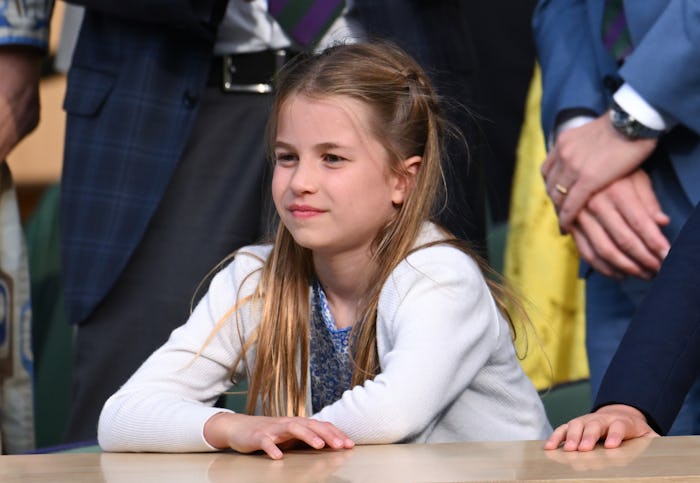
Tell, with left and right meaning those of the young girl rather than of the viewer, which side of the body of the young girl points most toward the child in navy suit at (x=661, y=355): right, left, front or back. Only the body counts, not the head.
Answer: left

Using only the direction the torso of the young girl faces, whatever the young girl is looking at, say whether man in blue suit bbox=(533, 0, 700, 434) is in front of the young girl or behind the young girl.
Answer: behind

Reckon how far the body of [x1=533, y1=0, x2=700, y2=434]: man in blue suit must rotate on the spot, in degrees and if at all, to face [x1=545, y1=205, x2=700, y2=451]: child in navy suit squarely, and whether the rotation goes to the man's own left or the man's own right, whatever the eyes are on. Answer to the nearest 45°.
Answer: approximately 45° to the man's own left

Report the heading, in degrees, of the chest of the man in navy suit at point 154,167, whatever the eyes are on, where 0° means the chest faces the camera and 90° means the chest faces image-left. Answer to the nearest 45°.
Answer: approximately 0°

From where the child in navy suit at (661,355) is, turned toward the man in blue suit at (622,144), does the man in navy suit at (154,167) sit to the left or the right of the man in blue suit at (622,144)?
left

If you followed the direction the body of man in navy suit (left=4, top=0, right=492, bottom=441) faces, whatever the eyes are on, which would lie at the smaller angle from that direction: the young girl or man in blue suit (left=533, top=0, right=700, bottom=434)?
the young girl
